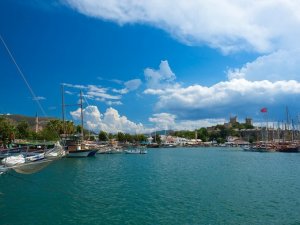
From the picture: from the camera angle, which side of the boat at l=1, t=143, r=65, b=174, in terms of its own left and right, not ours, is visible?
right
